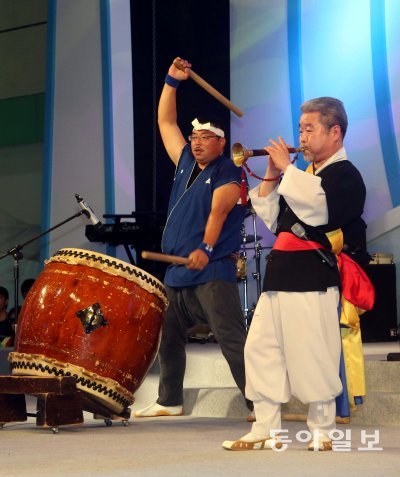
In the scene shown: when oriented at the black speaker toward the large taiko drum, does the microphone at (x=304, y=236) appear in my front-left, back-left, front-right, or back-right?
front-left

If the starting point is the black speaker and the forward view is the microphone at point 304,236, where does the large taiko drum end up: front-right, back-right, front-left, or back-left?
front-right

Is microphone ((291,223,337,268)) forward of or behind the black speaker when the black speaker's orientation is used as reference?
forward

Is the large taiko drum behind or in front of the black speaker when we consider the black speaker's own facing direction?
in front

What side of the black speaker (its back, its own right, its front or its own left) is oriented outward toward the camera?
front
